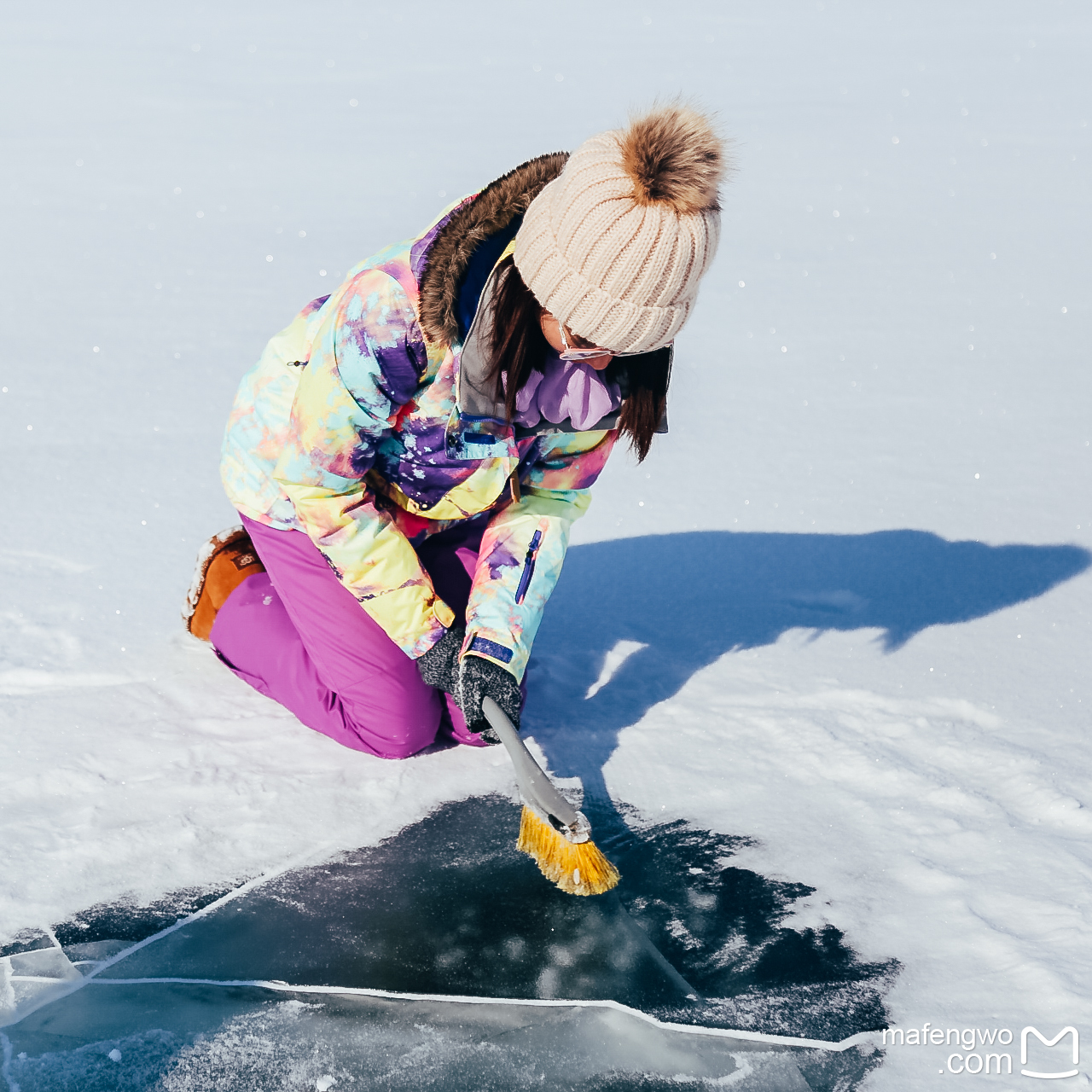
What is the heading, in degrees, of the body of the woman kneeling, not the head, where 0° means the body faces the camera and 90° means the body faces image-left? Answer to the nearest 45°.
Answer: approximately 315°
